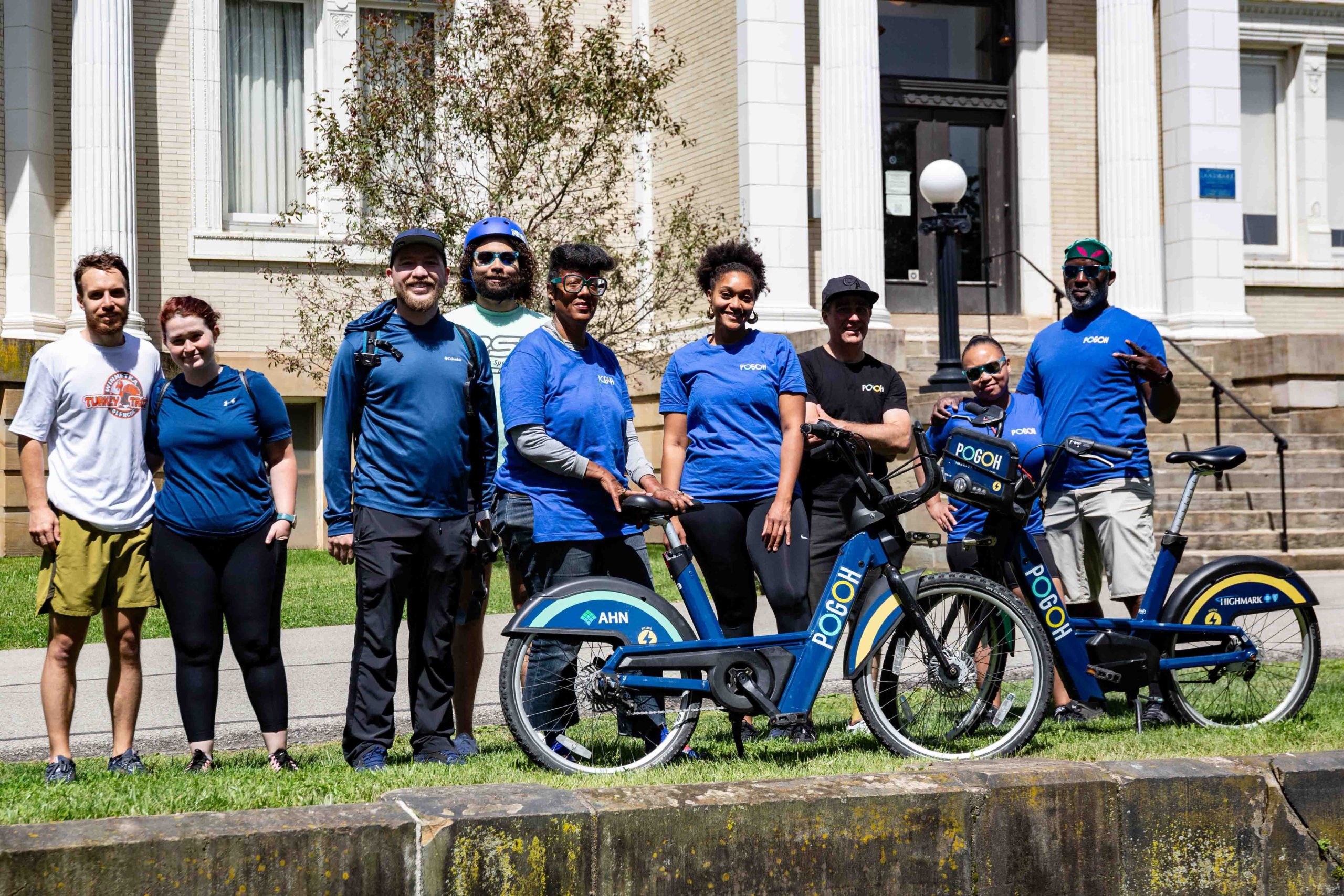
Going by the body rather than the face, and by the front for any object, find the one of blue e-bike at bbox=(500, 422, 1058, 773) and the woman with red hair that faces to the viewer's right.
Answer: the blue e-bike

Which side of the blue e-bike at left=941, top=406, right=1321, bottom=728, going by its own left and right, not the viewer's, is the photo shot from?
left

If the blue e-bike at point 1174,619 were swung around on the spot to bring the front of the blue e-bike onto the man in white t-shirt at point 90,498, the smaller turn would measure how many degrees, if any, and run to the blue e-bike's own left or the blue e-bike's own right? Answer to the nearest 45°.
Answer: approximately 45° to the blue e-bike's own left

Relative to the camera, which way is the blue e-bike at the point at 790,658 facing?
to the viewer's right

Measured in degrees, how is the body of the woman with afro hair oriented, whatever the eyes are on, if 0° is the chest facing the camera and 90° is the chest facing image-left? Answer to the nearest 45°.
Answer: approximately 0°

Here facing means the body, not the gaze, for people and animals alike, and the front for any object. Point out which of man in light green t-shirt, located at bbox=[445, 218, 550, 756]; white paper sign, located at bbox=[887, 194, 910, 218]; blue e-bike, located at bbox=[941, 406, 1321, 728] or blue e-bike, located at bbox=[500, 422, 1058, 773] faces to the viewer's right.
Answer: blue e-bike, located at bbox=[500, 422, 1058, 773]
